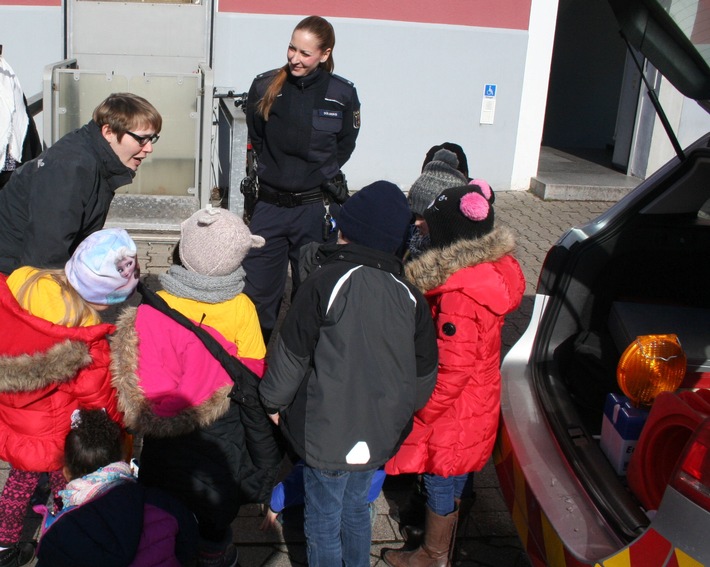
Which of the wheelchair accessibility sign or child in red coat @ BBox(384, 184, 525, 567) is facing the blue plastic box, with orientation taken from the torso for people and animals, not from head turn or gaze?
the wheelchair accessibility sign

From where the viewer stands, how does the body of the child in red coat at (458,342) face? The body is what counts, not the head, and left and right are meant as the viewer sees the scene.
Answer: facing to the left of the viewer

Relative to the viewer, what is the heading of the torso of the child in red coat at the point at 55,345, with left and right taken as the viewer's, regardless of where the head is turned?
facing away from the viewer and to the right of the viewer

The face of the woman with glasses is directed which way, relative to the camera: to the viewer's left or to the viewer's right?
to the viewer's right

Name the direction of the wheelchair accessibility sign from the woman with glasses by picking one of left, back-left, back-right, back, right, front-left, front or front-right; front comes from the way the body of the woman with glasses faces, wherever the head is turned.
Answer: front-left

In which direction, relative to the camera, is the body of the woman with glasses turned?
to the viewer's right

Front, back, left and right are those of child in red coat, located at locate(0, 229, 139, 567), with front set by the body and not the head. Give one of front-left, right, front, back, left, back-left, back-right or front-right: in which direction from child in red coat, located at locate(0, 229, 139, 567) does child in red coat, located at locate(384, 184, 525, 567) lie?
front-right

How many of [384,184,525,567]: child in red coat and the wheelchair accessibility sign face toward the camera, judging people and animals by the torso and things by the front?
1

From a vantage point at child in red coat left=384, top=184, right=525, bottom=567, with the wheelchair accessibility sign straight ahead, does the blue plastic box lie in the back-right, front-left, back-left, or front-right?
back-right

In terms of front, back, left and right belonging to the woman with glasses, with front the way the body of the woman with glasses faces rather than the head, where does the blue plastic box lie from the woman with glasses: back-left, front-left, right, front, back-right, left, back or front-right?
front-right

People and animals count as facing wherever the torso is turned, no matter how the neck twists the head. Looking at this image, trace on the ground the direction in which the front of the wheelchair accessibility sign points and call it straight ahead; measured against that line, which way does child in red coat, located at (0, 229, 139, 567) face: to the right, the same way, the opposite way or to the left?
the opposite way

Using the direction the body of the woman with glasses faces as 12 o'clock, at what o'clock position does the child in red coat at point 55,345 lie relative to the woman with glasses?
The child in red coat is roughly at 3 o'clock from the woman with glasses.
